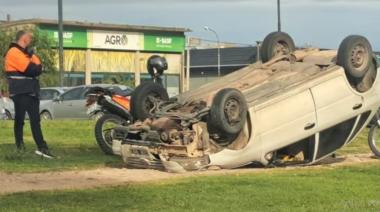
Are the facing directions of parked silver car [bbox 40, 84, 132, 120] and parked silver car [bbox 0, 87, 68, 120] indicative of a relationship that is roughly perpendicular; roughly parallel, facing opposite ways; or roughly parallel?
roughly parallel

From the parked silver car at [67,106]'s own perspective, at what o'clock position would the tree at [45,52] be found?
The tree is roughly at 3 o'clock from the parked silver car.

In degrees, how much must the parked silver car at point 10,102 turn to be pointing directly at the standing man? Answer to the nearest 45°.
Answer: approximately 90° to its left

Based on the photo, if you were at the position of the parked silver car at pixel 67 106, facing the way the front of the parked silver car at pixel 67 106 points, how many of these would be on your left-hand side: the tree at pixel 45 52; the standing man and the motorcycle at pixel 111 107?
2

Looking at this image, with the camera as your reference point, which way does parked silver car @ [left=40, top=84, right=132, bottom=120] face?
facing to the left of the viewer

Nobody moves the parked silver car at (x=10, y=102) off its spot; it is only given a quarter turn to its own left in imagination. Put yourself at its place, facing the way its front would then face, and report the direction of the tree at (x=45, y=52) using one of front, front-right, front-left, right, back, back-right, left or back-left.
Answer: back

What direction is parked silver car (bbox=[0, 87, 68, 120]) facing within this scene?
to the viewer's left
